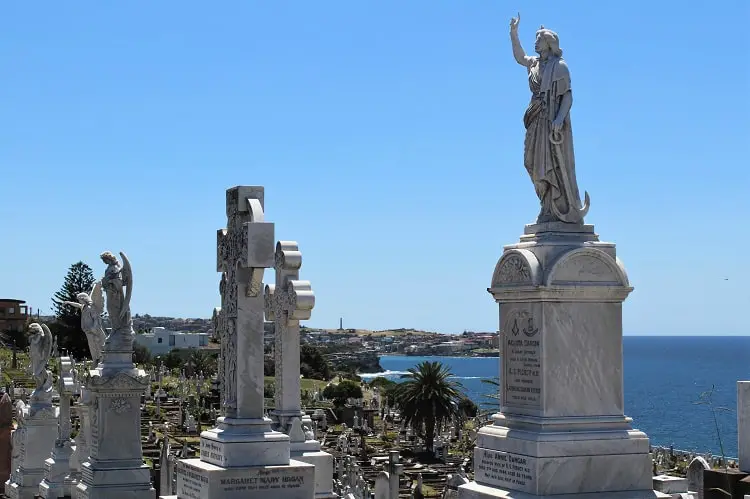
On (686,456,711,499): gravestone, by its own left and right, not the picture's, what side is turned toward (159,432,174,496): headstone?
right

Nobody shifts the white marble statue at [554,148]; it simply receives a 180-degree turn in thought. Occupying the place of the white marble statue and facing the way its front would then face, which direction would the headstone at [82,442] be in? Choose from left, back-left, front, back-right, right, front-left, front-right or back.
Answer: left

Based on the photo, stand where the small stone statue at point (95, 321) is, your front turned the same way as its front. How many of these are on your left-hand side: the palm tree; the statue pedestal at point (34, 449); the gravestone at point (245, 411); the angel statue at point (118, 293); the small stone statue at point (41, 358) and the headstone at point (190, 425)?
2

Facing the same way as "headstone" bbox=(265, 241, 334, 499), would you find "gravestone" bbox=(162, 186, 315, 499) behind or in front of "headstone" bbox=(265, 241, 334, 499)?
in front

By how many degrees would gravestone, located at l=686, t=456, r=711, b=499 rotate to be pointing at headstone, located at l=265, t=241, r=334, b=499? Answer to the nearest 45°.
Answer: approximately 45° to its right

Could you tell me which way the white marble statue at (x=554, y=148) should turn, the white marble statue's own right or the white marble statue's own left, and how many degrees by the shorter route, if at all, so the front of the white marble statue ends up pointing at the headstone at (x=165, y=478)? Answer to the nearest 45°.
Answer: approximately 90° to the white marble statue's own right

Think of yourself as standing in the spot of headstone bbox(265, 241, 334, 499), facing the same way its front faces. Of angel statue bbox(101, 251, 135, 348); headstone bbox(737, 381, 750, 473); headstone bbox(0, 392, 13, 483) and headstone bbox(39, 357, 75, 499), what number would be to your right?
3

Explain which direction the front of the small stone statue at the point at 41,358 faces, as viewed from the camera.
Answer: facing the viewer and to the left of the viewer

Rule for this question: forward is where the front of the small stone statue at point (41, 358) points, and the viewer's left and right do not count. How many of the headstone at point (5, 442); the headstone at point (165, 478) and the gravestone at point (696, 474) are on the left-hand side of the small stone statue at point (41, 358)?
2

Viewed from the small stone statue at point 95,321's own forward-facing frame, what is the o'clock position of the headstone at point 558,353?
The headstone is roughly at 8 o'clock from the small stone statue.

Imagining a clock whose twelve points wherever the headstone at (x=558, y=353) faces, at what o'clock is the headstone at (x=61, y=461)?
the headstone at (x=61, y=461) is roughly at 3 o'clock from the headstone at (x=558, y=353).
